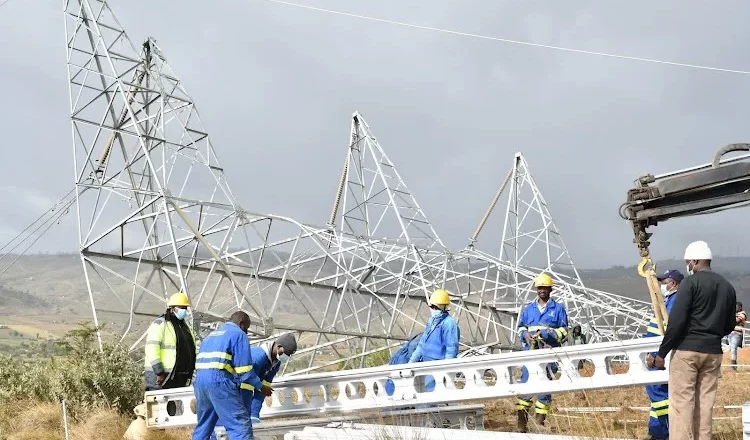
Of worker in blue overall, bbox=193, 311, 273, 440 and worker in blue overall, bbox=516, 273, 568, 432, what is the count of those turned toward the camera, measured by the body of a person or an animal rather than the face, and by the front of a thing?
1

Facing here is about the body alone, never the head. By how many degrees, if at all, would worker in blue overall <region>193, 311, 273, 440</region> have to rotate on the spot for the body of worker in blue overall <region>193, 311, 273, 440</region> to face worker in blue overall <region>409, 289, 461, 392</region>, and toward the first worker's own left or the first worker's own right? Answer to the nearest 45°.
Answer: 0° — they already face them

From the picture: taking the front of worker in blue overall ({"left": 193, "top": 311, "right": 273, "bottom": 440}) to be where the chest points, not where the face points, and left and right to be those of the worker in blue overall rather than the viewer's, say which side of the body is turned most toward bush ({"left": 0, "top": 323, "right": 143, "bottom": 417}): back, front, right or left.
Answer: left

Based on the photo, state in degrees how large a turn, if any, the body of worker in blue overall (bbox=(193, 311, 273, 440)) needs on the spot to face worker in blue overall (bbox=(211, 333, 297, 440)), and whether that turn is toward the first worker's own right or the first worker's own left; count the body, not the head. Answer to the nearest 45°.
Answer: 0° — they already face them

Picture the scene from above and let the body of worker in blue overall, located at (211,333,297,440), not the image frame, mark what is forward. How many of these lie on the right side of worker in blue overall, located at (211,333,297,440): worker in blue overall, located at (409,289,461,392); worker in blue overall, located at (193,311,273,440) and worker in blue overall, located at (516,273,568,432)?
1

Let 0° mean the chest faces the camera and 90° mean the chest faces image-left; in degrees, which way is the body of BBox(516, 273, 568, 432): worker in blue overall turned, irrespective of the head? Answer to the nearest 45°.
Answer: approximately 0°

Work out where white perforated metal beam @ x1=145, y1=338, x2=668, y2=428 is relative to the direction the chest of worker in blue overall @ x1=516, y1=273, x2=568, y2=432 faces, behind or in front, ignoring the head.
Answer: in front

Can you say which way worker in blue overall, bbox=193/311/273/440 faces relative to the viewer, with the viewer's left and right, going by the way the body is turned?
facing away from the viewer and to the right of the viewer
